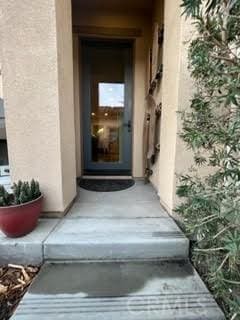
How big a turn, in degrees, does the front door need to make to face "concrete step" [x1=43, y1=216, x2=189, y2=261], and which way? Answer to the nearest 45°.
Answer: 0° — it already faces it

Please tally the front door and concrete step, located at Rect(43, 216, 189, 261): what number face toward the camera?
2

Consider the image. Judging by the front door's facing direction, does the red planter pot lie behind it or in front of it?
in front

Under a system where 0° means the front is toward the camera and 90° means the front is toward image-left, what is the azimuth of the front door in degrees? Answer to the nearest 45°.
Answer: approximately 0°

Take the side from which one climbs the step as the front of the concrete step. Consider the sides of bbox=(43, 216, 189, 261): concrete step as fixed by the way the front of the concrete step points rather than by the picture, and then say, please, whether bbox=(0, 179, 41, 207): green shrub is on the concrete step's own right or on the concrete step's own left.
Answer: on the concrete step's own right

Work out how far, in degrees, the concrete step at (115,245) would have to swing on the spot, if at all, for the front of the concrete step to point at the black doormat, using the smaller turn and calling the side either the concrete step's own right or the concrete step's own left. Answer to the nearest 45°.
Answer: approximately 180°

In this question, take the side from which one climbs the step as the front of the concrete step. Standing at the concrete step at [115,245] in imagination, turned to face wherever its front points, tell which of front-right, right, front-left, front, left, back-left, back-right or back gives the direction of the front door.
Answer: back

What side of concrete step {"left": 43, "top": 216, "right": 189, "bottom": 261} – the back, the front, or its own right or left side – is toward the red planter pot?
right
